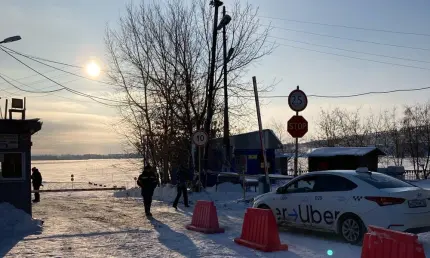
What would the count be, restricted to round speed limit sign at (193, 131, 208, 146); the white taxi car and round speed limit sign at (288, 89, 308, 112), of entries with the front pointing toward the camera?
2

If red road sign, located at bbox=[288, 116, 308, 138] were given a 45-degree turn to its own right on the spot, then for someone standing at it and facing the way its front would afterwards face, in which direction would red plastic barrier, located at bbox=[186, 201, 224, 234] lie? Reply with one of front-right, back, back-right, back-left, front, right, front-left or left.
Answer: front

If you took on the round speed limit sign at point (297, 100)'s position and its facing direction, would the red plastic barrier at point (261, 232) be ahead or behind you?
ahead

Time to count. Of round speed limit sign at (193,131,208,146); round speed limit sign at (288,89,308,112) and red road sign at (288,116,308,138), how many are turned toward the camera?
3

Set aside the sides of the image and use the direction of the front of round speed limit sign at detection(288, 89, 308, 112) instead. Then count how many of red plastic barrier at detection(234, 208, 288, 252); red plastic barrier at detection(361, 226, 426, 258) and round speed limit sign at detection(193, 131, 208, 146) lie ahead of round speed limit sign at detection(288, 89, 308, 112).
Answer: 2

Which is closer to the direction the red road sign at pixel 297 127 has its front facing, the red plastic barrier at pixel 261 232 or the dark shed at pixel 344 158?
the red plastic barrier

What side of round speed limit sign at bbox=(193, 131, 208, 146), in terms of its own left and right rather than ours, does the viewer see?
front

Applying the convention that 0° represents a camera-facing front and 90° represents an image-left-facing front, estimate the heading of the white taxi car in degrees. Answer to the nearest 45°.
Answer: approximately 135°

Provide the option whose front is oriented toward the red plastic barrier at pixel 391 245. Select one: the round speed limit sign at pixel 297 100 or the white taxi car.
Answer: the round speed limit sign

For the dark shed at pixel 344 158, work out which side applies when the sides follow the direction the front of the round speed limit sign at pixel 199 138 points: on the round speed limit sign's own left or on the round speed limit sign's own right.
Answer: on the round speed limit sign's own left

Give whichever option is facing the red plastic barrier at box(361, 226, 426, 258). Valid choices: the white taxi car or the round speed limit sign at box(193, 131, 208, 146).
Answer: the round speed limit sign

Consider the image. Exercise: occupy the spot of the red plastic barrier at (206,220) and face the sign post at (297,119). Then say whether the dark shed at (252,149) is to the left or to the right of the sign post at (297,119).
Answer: left

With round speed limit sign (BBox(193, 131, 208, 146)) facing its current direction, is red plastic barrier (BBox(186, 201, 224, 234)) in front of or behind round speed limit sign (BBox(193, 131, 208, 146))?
in front

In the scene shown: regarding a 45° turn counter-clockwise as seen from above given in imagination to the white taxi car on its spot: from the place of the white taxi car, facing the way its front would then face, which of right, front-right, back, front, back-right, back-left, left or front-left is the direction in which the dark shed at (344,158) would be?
right

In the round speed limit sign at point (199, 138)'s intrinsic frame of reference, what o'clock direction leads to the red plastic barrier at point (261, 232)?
The red plastic barrier is roughly at 12 o'clock from the round speed limit sign.

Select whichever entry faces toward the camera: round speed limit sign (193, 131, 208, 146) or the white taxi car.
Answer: the round speed limit sign

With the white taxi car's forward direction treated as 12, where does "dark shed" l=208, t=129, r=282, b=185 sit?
The dark shed is roughly at 1 o'clock from the white taxi car.

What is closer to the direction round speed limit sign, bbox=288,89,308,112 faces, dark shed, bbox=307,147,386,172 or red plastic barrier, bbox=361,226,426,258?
the red plastic barrier

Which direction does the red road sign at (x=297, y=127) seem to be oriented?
toward the camera

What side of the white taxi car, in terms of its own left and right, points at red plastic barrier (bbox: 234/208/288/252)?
left

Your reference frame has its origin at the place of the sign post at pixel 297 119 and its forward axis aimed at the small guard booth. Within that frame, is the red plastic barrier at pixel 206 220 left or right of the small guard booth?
left
